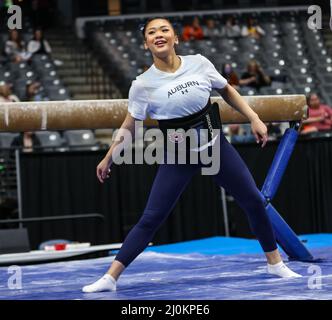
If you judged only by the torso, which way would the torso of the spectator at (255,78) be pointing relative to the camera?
toward the camera

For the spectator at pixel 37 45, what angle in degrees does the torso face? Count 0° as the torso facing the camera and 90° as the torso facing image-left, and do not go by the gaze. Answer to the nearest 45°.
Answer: approximately 0°

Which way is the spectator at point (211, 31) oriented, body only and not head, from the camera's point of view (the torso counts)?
toward the camera

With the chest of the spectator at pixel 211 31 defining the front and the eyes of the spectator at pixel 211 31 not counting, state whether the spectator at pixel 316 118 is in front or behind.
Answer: in front

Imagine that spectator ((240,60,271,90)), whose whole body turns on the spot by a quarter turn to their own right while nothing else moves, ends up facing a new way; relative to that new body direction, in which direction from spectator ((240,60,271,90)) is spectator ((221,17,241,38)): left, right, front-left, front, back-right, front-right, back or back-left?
right

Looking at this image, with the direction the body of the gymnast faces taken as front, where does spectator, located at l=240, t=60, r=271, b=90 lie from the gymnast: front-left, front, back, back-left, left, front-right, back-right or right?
back

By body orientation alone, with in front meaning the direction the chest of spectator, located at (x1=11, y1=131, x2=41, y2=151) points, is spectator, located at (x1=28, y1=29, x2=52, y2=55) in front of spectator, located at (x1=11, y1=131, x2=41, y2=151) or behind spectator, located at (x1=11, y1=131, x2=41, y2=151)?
behind

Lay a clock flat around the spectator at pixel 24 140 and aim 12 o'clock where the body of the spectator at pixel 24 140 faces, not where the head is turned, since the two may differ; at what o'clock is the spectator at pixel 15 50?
the spectator at pixel 15 50 is roughly at 6 o'clock from the spectator at pixel 24 140.
